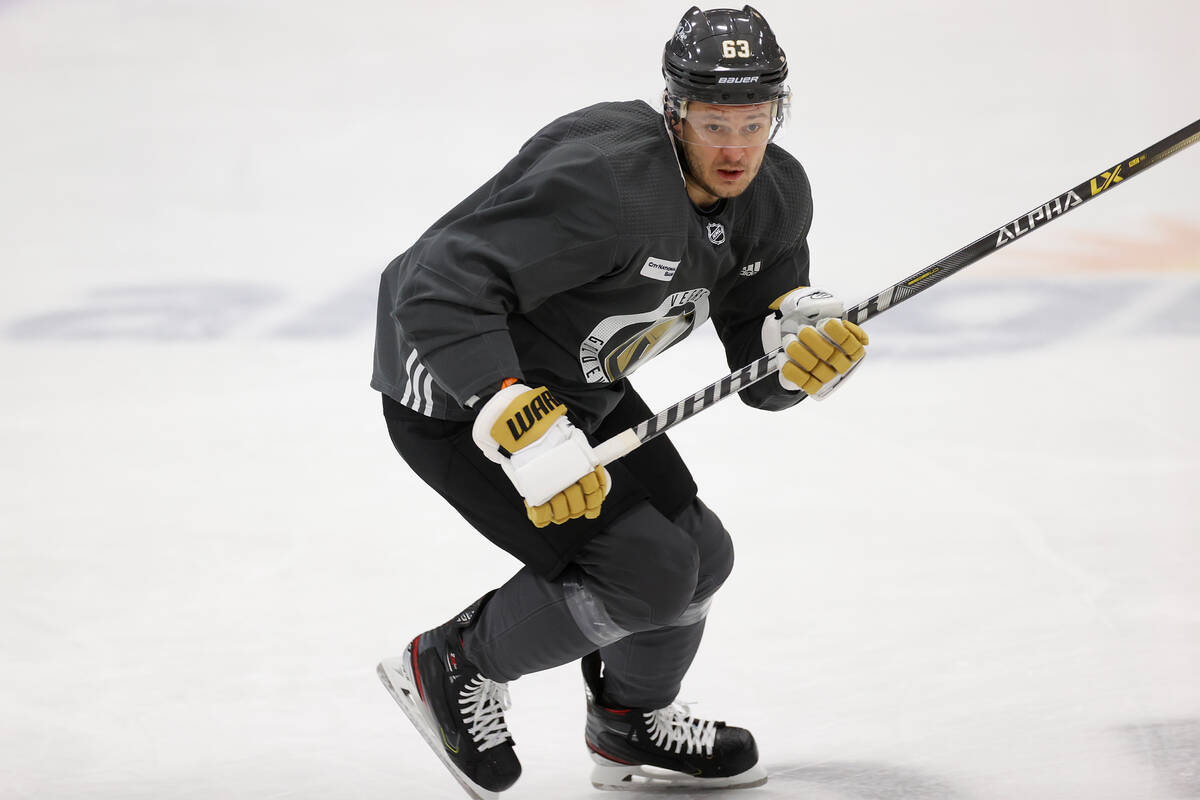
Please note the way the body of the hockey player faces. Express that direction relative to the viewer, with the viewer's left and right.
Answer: facing the viewer and to the right of the viewer

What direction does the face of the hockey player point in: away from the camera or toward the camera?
toward the camera
